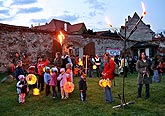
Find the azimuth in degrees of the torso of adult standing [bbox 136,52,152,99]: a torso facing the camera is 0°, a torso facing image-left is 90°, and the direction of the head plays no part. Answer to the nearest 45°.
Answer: approximately 0°

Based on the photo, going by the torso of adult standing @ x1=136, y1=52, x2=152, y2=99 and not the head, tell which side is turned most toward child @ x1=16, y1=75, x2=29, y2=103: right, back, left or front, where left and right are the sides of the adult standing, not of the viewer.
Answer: right

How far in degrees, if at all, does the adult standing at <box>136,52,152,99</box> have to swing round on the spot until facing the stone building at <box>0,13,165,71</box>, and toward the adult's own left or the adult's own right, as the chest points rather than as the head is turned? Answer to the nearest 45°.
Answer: approximately 135° to the adult's own right

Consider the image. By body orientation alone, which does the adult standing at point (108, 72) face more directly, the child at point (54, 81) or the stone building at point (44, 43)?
the child

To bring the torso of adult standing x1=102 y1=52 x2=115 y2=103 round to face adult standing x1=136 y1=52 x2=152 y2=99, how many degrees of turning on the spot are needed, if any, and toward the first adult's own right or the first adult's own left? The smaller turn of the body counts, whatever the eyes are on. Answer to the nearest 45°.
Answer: approximately 180°

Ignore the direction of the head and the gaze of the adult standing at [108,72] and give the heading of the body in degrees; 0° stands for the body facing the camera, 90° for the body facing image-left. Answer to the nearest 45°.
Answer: approximately 45°

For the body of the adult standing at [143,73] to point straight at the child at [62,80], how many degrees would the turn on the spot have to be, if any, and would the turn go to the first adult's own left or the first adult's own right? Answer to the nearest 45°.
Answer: approximately 90° to the first adult's own right

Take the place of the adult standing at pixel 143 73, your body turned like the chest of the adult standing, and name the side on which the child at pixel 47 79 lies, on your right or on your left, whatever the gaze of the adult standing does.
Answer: on your right

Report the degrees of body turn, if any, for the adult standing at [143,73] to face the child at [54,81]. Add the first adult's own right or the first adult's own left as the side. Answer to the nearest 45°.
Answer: approximately 90° to the first adult's own right

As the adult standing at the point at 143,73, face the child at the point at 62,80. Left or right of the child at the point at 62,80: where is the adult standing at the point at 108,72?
left
